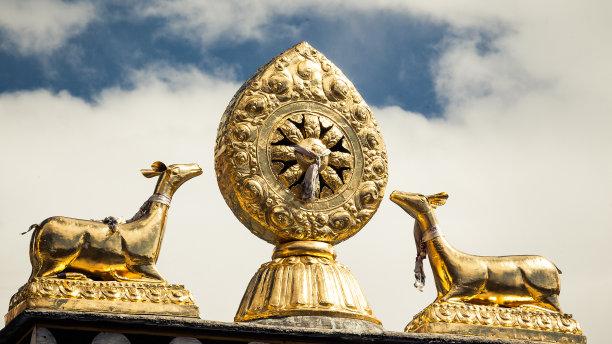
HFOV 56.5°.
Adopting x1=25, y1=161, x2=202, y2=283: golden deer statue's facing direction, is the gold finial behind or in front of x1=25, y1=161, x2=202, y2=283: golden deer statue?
in front

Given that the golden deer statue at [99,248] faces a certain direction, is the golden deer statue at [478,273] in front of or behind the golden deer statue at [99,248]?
in front

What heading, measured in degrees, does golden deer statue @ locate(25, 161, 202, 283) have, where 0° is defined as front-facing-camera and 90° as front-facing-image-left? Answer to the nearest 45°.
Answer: approximately 270°

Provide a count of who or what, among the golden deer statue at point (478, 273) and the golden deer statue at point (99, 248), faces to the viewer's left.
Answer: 1

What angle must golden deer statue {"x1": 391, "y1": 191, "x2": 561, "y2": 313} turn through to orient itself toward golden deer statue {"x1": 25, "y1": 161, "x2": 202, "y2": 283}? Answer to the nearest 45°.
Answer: approximately 45° to its left

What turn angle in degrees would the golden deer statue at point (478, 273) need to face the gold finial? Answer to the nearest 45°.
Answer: approximately 45° to its left

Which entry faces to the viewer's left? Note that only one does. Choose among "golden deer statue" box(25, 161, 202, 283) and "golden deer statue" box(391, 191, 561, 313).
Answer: "golden deer statue" box(391, 191, 561, 313)

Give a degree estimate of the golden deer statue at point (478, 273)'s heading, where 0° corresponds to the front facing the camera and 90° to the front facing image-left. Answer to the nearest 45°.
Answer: approximately 90°
